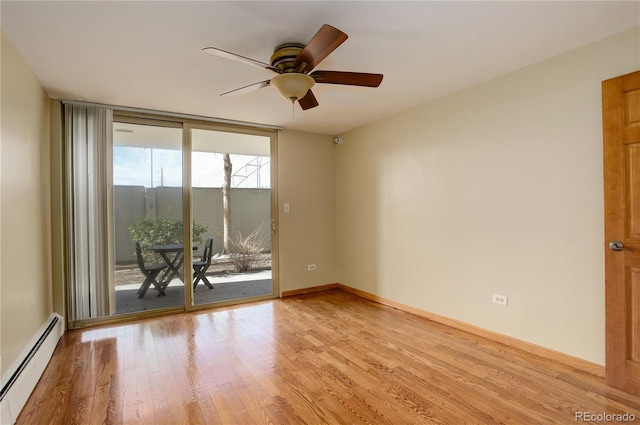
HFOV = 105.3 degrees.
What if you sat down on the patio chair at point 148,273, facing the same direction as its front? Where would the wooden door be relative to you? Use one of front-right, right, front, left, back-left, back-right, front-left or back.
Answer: front-right

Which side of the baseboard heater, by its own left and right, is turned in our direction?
right

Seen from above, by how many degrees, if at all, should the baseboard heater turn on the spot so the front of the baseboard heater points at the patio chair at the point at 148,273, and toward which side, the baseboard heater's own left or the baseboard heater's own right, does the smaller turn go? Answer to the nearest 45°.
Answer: approximately 45° to the baseboard heater's own left

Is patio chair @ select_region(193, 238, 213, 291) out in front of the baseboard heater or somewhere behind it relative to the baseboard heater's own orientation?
in front

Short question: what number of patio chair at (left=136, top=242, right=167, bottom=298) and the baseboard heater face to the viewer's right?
2

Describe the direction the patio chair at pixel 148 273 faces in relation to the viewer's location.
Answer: facing to the right of the viewer
